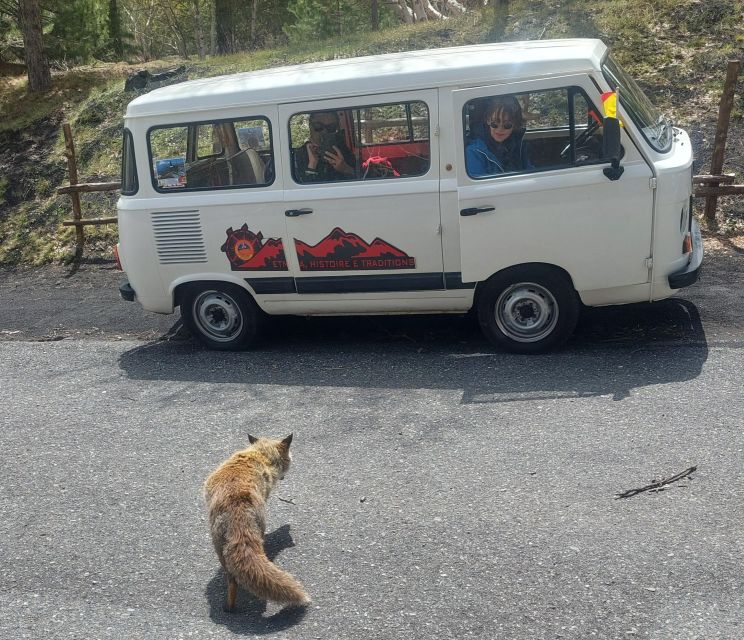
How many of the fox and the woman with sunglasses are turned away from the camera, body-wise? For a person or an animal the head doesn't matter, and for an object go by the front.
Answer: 1

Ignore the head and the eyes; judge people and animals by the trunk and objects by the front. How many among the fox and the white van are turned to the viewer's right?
1

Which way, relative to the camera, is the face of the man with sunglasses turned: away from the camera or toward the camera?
toward the camera

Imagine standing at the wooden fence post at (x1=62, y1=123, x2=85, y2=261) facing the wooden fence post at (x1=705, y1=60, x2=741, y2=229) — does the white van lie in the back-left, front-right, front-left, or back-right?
front-right

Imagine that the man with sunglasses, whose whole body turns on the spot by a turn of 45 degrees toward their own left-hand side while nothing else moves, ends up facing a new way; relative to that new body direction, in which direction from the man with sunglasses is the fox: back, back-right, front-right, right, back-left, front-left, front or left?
front-right

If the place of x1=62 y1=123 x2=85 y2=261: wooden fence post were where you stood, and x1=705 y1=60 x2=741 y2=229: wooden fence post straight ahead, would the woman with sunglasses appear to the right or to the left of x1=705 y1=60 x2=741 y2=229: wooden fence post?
right

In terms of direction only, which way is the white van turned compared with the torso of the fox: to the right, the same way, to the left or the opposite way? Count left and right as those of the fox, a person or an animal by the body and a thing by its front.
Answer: to the right

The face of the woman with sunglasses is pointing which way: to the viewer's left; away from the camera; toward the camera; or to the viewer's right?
toward the camera

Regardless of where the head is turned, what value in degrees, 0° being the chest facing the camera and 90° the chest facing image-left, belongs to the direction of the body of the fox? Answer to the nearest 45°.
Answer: approximately 180°

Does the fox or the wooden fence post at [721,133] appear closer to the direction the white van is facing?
the wooden fence post

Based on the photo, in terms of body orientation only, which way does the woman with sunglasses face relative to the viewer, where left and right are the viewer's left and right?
facing the viewer

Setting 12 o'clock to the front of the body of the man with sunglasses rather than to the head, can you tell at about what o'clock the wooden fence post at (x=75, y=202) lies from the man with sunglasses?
The wooden fence post is roughly at 5 o'clock from the man with sunglasses.

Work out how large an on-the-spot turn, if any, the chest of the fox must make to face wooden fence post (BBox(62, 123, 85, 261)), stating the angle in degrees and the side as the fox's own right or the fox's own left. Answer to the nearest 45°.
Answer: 0° — it already faces it

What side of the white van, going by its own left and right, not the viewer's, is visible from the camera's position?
right

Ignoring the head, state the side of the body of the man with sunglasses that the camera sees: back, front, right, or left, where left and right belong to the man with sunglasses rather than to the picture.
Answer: front

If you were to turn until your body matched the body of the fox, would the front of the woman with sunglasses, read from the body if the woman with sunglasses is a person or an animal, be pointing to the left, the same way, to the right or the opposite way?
the opposite way

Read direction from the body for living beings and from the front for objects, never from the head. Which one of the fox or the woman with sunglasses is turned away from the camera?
the fox

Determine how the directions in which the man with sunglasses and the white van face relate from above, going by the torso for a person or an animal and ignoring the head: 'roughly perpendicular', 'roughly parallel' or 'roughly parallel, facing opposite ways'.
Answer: roughly perpendicular

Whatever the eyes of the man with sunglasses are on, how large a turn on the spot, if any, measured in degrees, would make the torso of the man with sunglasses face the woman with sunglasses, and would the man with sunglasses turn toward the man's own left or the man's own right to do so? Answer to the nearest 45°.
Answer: approximately 90° to the man's own left

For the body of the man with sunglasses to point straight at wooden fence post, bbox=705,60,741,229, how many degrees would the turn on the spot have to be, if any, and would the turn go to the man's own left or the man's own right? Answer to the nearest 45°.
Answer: approximately 135° to the man's own left
